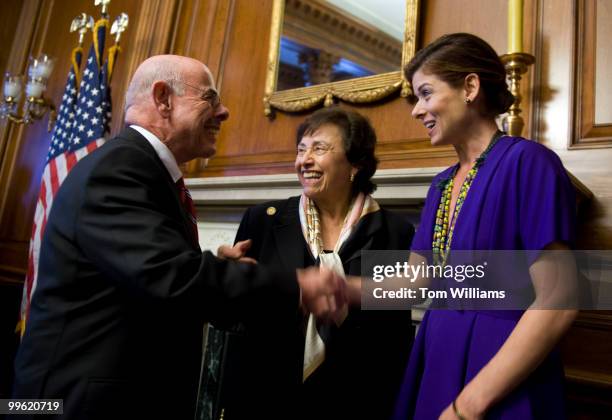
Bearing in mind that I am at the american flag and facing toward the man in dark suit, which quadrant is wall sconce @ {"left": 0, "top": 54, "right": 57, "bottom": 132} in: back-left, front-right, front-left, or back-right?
back-right

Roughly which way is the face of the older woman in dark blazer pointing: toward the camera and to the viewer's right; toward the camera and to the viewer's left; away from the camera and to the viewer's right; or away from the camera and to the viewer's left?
toward the camera and to the viewer's left

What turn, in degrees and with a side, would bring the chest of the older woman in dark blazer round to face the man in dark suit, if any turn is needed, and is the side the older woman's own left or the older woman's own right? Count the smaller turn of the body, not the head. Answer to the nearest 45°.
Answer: approximately 45° to the older woman's own right

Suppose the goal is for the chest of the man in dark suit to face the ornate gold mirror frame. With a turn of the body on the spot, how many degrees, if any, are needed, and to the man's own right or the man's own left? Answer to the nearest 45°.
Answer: approximately 45° to the man's own left

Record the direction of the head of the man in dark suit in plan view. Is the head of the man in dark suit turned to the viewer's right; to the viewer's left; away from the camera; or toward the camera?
to the viewer's right

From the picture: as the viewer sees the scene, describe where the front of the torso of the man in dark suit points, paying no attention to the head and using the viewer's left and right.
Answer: facing to the right of the viewer

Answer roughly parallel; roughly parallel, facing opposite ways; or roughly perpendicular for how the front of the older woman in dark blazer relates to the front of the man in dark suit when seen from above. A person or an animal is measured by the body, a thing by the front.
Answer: roughly perpendicular

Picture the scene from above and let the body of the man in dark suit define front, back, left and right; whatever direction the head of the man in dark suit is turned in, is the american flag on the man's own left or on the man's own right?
on the man's own left

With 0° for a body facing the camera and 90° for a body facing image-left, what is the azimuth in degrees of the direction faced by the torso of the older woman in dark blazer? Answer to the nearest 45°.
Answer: approximately 0°
